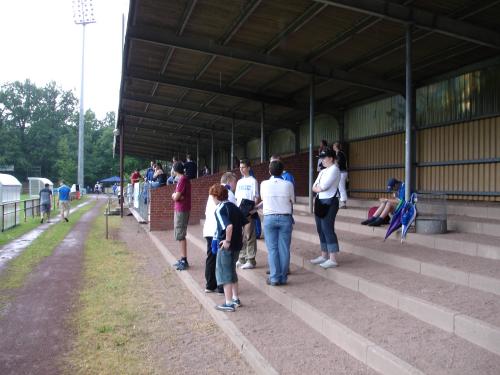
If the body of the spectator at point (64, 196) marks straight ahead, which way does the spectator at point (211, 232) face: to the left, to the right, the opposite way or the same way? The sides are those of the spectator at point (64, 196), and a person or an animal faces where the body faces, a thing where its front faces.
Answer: to the right

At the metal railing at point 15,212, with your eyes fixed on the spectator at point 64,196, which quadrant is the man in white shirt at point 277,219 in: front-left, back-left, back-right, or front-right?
back-right

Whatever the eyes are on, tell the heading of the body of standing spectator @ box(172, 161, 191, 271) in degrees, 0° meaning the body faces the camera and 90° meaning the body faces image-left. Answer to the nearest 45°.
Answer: approximately 90°

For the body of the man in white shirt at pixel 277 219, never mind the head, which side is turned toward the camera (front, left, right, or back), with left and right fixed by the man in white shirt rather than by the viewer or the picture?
back

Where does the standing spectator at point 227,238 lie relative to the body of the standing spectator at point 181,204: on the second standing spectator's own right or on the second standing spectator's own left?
on the second standing spectator's own left

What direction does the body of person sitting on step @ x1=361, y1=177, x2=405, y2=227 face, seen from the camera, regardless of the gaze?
to the viewer's left
